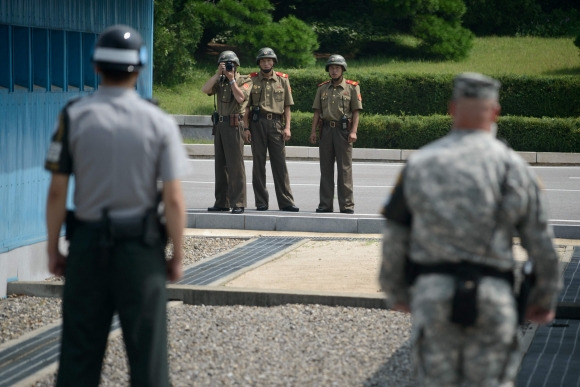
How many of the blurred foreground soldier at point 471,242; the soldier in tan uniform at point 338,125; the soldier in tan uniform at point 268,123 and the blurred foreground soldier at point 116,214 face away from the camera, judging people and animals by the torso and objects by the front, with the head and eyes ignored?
2

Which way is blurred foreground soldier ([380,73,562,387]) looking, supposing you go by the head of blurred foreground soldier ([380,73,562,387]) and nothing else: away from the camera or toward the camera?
away from the camera

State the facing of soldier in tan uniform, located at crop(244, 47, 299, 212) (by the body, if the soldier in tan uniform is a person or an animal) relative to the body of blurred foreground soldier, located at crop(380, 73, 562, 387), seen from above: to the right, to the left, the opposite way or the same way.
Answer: the opposite way

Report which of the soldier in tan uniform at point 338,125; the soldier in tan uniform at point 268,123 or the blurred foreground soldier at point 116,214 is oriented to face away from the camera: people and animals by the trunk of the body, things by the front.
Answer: the blurred foreground soldier

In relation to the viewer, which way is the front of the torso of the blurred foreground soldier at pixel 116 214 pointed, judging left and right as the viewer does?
facing away from the viewer

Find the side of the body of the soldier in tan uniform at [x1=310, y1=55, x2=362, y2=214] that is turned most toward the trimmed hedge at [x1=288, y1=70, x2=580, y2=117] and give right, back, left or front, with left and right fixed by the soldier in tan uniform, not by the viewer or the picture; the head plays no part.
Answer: back

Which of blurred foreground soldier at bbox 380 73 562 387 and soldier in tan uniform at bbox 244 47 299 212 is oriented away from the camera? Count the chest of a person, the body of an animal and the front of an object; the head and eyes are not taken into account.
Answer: the blurred foreground soldier

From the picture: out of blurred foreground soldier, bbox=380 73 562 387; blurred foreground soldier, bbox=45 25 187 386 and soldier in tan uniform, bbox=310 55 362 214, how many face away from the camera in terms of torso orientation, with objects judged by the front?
2

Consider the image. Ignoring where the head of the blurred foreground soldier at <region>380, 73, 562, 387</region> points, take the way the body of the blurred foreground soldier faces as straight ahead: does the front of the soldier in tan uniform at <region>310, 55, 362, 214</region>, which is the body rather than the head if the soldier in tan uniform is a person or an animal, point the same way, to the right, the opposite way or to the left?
the opposite way

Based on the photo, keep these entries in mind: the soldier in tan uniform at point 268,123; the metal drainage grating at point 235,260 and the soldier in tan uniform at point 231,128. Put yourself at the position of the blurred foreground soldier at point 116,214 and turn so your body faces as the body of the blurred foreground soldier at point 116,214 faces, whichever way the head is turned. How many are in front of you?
3

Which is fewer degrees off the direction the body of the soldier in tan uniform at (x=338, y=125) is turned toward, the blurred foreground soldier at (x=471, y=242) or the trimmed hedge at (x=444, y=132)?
the blurred foreground soldier

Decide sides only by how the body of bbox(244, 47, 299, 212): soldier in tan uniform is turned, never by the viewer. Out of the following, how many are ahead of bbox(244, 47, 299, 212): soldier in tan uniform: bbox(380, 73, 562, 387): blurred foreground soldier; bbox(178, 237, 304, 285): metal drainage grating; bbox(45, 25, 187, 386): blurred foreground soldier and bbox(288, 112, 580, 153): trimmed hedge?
3

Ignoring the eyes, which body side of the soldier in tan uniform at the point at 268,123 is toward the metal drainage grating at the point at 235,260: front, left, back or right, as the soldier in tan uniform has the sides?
front

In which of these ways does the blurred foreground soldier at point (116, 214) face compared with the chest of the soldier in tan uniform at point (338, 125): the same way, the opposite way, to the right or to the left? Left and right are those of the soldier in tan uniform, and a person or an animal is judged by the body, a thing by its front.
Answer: the opposite way

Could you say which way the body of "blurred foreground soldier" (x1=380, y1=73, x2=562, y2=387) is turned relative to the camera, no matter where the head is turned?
away from the camera
